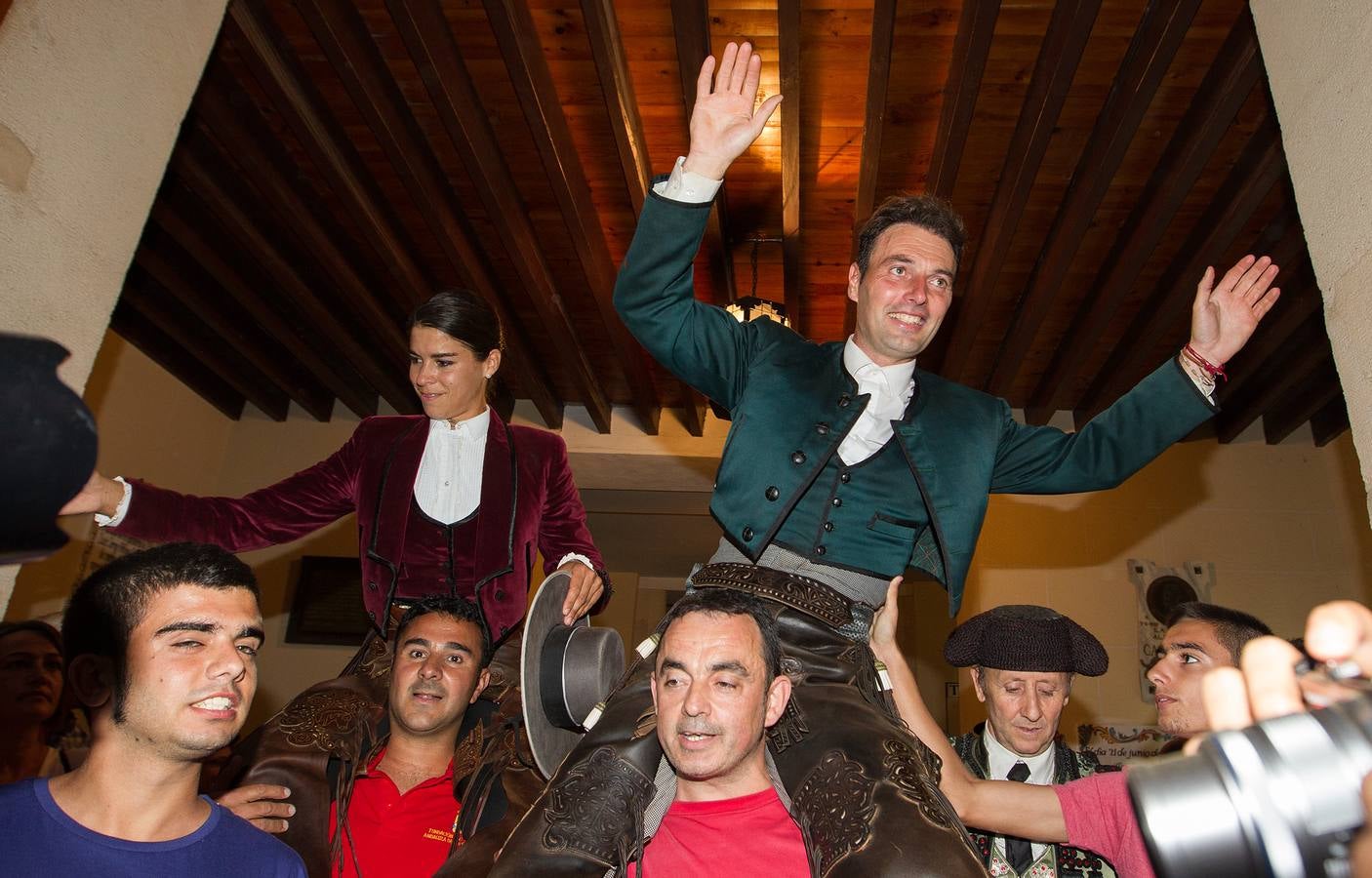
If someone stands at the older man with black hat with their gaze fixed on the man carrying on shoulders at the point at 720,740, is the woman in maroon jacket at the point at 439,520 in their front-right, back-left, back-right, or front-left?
front-right

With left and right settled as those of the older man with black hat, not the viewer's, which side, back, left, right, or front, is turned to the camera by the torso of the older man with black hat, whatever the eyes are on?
front

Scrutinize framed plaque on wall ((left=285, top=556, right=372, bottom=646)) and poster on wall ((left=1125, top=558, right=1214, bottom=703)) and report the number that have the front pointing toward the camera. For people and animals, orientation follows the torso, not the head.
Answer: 2

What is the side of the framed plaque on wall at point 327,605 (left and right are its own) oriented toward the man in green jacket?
front

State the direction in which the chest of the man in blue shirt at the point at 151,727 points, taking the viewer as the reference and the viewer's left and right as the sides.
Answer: facing the viewer and to the right of the viewer

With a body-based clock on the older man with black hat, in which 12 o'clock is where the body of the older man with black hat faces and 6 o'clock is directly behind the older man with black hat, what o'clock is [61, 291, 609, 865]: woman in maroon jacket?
The woman in maroon jacket is roughly at 2 o'clock from the older man with black hat.

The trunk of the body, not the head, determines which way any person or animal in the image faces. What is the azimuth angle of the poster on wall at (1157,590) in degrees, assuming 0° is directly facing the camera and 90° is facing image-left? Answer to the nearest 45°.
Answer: approximately 0°

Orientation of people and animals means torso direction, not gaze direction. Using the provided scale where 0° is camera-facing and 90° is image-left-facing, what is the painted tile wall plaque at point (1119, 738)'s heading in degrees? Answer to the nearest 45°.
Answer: approximately 0°

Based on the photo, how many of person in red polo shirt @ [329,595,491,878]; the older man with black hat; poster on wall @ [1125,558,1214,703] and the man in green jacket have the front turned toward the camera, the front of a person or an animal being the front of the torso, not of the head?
4

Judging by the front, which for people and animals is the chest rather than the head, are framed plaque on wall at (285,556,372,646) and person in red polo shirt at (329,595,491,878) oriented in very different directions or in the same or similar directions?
same or similar directions

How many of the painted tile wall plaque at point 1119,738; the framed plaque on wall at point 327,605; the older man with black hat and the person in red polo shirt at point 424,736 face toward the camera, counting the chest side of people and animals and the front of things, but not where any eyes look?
4

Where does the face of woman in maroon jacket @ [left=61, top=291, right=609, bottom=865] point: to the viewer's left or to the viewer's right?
to the viewer's left

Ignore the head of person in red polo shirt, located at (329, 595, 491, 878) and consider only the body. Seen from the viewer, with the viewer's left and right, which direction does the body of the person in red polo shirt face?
facing the viewer

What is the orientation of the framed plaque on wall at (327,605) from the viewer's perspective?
toward the camera

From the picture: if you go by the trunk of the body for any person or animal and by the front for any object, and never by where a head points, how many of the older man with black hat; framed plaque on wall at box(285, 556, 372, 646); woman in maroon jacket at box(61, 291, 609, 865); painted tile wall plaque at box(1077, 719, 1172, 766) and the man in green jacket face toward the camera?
5

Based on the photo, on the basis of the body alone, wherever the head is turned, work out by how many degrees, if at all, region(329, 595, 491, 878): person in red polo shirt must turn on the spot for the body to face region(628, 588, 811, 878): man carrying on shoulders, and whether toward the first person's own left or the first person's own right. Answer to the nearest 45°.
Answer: approximately 45° to the first person's own left

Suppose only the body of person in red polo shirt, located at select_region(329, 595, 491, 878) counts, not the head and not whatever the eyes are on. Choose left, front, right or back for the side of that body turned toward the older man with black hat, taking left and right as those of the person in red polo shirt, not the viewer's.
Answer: left

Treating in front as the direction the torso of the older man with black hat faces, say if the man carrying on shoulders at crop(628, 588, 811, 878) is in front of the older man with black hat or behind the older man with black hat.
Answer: in front

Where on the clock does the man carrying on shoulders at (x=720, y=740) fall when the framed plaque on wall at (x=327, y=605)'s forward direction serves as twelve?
The man carrying on shoulders is roughly at 12 o'clock from the framed plaque on wall.
